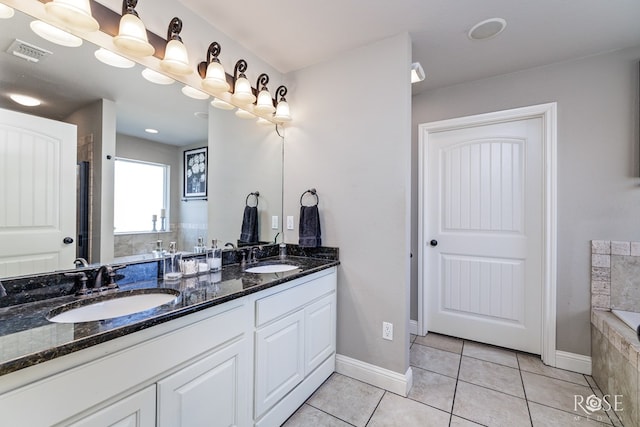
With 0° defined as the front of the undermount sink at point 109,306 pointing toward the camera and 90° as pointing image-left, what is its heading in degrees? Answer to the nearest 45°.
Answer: approximately 315°

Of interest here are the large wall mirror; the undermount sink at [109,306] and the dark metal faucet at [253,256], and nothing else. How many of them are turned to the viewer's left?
0

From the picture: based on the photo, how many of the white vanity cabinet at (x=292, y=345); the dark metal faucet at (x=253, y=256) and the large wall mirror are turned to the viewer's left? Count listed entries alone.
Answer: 0

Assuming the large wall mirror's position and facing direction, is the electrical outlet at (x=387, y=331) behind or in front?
in front

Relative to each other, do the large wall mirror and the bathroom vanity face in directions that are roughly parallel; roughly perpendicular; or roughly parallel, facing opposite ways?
roughly parallel

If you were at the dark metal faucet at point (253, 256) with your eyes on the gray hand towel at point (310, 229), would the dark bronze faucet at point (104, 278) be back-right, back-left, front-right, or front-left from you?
back-right

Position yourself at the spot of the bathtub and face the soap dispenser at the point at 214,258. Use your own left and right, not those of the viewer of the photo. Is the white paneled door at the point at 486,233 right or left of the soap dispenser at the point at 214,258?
right

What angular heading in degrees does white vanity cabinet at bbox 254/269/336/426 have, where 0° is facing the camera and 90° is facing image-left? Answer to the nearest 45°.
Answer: approximately 315°

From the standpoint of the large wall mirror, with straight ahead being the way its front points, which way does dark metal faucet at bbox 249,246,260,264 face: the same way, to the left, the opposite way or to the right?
the same way

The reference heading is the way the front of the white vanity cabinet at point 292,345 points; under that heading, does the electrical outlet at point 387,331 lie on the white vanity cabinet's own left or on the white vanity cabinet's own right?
on the white vanity cabinet's own left

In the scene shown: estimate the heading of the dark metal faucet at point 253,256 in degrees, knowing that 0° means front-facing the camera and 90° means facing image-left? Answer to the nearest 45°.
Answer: approximately 315°

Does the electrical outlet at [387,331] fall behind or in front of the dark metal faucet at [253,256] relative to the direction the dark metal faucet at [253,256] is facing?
in front

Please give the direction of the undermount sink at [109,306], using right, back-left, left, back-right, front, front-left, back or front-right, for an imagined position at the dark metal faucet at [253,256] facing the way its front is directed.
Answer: right

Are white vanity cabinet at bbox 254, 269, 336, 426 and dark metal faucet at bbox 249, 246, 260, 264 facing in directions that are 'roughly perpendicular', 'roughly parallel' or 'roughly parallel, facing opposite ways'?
roughly parallel
